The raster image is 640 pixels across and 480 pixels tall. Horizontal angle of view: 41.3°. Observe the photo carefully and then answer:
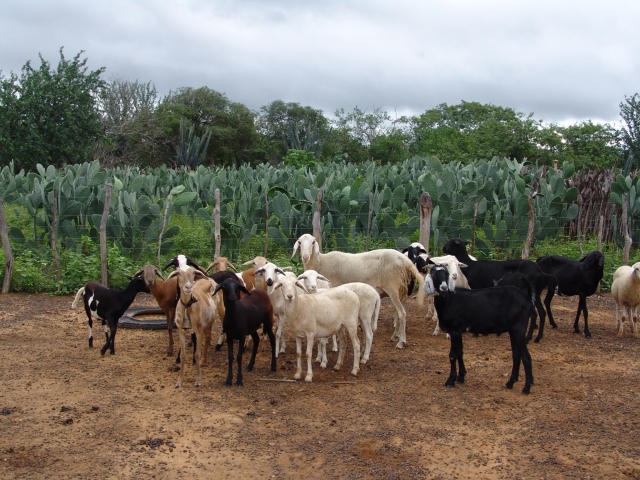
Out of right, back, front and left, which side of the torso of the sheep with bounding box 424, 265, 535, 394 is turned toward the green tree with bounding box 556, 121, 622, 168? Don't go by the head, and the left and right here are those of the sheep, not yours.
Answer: right

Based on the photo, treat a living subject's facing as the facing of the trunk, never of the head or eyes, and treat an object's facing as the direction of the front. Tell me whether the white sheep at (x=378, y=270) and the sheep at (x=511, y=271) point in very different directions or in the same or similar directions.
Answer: same or similar directions

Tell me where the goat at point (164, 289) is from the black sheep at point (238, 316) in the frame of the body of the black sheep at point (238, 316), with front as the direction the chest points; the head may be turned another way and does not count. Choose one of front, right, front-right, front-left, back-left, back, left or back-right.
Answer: right

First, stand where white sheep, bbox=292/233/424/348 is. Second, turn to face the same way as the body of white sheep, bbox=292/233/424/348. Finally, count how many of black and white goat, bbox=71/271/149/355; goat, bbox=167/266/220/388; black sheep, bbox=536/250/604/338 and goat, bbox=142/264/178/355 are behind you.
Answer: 1

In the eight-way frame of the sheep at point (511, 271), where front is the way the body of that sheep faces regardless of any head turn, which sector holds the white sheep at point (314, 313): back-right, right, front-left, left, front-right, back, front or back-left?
front-left

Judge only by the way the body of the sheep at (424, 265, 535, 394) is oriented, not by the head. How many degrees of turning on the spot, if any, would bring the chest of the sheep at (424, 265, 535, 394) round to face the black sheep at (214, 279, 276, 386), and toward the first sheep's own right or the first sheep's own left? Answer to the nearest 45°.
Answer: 0° — it already faces it

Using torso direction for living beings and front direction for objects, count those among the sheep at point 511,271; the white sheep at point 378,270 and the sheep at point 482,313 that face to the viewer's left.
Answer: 3

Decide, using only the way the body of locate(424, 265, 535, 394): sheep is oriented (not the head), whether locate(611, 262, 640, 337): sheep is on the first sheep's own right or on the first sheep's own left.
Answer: on the first sheep's own right

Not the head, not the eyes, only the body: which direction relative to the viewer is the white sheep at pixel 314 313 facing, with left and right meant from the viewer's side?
facing the viewer and to the left of the viewer

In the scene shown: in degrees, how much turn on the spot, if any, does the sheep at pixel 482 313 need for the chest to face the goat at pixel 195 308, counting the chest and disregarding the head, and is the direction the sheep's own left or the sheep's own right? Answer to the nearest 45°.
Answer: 0° — it already faces it

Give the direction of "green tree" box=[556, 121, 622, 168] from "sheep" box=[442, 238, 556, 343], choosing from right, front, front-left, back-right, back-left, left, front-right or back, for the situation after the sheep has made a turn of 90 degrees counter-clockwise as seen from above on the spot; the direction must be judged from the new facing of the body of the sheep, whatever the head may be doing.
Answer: back

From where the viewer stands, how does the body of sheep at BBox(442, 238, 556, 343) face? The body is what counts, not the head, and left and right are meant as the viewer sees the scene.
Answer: facing to the left of the viewer

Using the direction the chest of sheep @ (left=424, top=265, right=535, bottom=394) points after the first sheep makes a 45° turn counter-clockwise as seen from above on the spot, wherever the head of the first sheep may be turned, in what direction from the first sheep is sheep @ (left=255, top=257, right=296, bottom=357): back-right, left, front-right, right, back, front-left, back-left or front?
front-right

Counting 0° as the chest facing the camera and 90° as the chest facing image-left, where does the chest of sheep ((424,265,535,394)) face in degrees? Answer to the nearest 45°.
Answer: approximately 90°

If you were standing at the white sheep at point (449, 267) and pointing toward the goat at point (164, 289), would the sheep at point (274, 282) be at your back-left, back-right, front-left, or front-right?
front-left

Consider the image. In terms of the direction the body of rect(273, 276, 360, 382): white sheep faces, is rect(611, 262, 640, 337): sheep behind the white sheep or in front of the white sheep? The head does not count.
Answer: behind

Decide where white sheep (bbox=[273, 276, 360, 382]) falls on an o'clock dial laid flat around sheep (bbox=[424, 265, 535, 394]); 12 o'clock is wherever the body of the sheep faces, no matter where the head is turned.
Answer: The white sheep is roughly at 12 o'clock from the sheep.

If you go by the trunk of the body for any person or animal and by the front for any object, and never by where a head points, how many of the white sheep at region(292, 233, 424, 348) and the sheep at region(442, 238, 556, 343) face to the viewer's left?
2
